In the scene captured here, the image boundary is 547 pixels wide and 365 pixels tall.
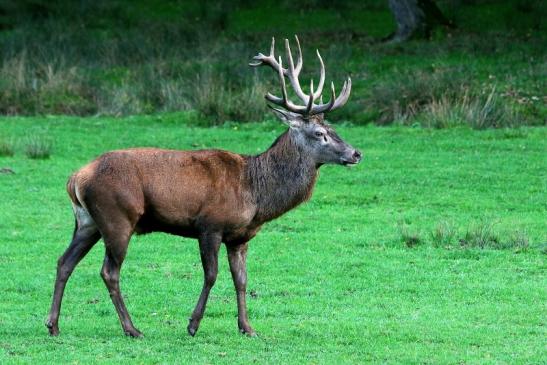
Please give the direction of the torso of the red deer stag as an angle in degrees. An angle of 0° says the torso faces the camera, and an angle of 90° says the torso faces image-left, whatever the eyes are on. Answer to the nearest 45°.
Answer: approximately 270°
